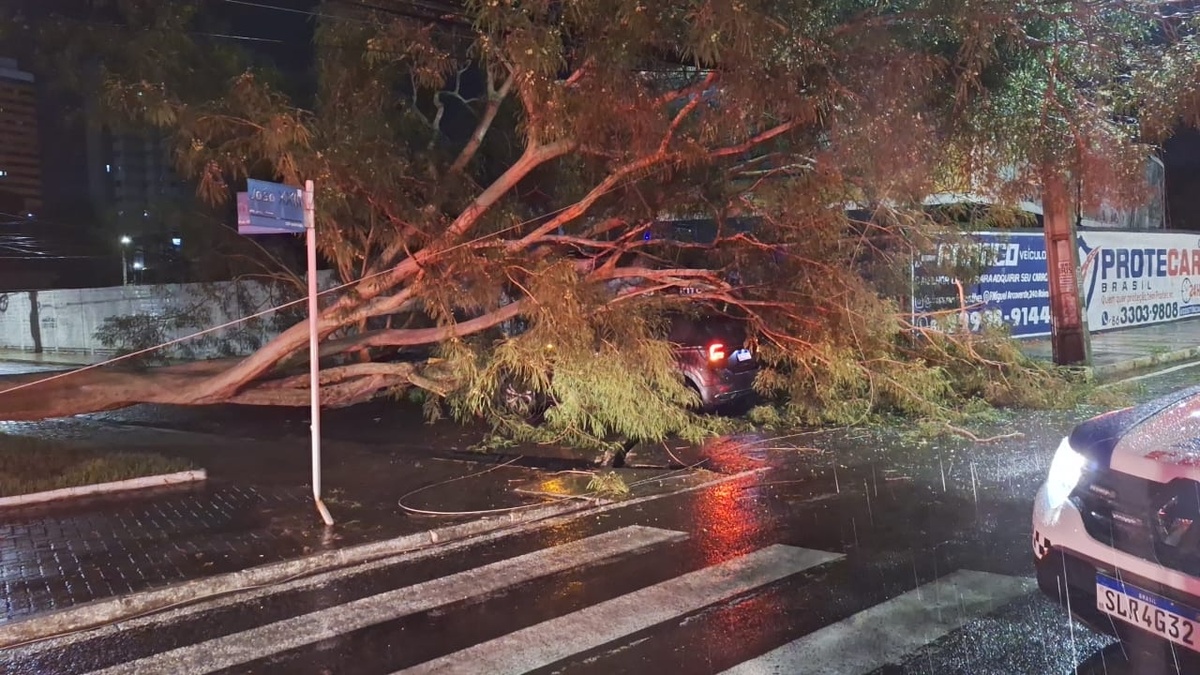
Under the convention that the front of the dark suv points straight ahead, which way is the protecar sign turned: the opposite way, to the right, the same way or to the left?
the opposite way

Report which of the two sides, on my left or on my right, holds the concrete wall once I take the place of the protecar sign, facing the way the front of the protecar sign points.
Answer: on my right

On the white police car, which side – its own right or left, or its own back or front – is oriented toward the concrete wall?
right

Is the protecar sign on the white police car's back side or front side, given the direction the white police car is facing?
on the back side

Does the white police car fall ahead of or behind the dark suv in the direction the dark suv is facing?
behind

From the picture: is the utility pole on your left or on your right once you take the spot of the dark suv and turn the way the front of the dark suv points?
on your right

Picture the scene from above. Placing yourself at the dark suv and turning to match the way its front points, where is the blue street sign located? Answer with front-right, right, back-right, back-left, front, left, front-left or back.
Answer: left

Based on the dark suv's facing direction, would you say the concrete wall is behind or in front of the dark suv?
in front

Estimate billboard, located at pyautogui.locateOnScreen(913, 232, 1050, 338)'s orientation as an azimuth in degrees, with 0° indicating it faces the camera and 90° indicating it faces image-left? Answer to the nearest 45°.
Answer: approximately 45°

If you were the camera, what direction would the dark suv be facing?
facing away from the viewer and to the left of the viewer

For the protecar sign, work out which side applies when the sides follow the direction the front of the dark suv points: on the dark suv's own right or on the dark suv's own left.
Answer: on the dark suv's own right

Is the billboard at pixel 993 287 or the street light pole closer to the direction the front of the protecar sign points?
the billboard

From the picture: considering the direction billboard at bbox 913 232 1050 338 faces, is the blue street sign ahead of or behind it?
ahead
